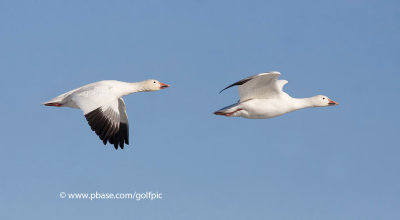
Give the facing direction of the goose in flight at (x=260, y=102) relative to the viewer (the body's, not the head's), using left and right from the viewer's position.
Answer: facing to the right of the viewer

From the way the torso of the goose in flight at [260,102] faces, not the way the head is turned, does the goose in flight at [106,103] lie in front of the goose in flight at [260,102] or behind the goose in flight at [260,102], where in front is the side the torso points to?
behind

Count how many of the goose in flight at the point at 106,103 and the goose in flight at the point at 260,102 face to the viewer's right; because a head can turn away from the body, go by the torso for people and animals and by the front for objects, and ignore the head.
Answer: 2

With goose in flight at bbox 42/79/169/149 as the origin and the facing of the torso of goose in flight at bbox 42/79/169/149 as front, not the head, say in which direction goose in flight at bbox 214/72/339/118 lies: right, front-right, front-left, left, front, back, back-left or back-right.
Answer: front

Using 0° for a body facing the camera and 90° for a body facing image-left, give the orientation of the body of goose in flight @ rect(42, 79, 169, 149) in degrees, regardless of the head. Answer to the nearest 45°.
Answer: approximately 270°

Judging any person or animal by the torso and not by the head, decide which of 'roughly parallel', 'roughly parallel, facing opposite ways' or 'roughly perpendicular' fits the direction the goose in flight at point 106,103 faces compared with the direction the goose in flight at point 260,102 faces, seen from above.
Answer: roughly parallel
